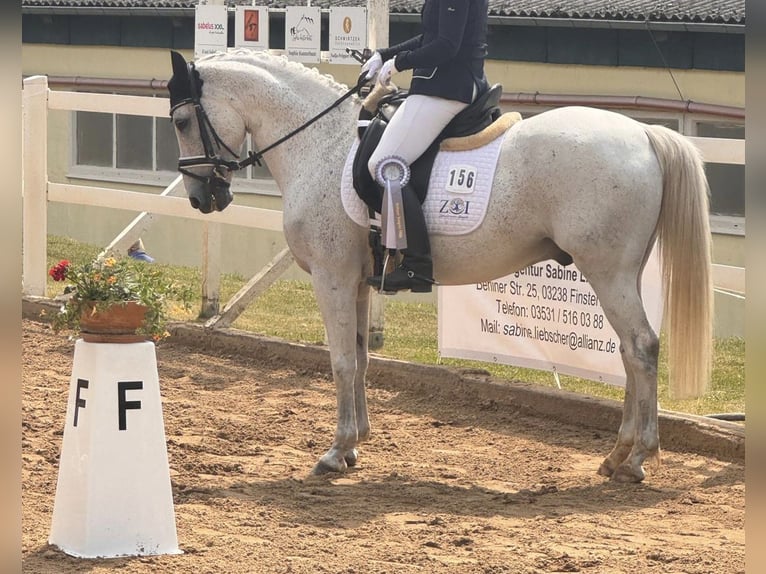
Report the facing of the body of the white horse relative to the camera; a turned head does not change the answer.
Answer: to the viewer's left

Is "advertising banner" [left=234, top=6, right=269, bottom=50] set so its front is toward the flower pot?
yes

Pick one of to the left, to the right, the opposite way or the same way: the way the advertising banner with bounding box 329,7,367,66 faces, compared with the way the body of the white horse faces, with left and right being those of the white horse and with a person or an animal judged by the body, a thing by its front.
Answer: to the left

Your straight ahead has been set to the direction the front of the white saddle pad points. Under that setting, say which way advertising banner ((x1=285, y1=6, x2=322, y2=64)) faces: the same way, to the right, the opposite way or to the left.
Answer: to the left

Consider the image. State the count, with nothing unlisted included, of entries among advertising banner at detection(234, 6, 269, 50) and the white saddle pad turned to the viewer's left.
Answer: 1

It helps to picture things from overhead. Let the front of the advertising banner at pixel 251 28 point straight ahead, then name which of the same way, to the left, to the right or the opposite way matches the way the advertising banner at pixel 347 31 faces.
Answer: the same way

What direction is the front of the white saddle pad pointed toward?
to the viewer's left

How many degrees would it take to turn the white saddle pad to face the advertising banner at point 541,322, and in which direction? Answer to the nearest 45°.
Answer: approximately 90° to its right

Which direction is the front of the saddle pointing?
to the viewer's left

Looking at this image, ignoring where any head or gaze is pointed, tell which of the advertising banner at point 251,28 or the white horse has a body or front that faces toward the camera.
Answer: the advertising banner

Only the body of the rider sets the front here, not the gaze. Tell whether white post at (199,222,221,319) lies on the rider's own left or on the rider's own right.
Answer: on the rider's own right

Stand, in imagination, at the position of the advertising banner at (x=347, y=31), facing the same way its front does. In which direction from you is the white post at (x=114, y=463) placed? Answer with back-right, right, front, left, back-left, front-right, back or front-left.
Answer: front

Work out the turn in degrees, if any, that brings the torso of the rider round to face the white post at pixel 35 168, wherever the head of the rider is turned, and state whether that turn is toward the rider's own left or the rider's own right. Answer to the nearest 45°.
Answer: approximately 45° to the rider's own right

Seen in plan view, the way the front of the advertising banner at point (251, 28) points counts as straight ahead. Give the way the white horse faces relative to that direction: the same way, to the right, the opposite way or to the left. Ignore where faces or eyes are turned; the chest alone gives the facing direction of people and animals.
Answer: to the right

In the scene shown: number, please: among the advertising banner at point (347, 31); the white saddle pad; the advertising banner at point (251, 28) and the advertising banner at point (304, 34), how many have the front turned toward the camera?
3

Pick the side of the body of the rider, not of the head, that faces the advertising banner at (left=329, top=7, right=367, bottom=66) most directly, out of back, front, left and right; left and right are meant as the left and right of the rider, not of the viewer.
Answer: right

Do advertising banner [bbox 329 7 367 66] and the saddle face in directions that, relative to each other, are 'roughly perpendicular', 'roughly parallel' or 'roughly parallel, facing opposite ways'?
roughly perpendicular

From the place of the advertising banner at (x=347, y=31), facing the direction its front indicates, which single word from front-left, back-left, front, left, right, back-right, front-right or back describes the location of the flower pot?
front

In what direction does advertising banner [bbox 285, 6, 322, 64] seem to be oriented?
toward the camera
